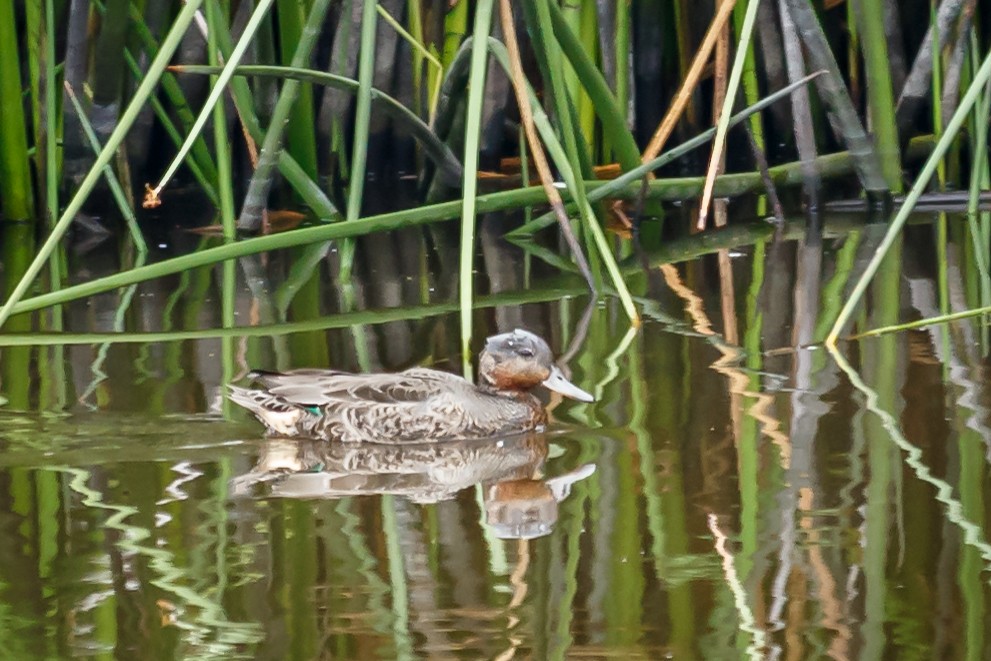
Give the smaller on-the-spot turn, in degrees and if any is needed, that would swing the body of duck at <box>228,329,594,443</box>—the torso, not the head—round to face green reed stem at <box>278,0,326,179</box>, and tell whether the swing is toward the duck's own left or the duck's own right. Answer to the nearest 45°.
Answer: approximately 90° to the duck's own left

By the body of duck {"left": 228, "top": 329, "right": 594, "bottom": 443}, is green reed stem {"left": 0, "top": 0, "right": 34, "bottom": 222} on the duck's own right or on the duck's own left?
on the duck's own left

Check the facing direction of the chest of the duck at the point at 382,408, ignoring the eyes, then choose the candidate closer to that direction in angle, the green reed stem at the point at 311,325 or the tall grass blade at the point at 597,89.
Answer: the tall grass blade

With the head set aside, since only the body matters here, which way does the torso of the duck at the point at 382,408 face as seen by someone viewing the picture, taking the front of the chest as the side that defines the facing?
to the viewer's right

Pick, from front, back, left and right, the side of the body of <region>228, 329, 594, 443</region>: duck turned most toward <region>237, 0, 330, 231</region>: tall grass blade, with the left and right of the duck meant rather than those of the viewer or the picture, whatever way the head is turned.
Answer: left

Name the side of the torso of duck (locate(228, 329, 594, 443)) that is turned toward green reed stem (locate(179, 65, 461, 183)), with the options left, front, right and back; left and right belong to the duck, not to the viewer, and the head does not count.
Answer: left
